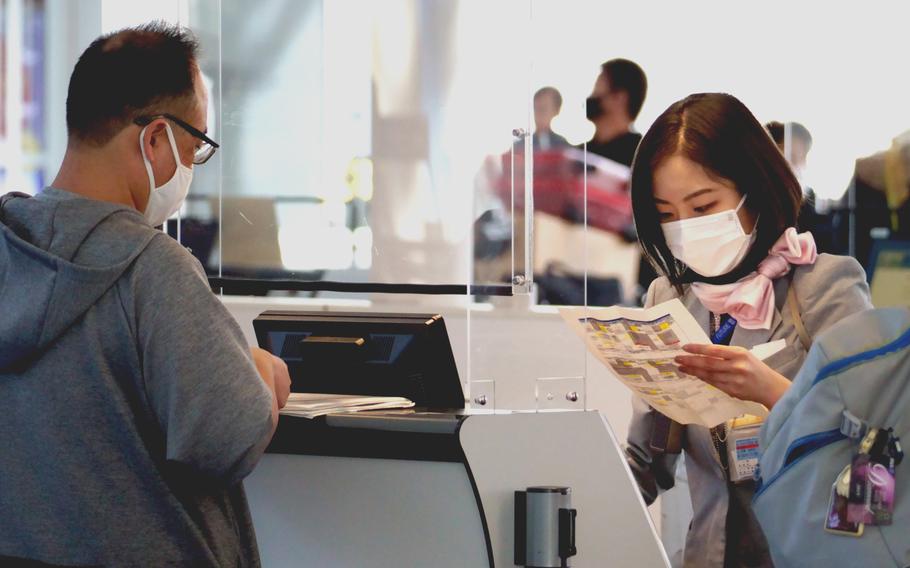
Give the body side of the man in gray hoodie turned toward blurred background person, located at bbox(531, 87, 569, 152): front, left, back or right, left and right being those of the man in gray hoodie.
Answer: front

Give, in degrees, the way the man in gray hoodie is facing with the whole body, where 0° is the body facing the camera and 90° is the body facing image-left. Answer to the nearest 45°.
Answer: approximately 225°

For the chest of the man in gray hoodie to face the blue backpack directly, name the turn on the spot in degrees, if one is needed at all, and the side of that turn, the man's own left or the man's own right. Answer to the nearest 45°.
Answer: approximately 45° to the man's own right

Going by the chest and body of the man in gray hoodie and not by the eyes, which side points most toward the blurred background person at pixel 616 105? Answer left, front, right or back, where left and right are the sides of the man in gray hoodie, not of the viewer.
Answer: front

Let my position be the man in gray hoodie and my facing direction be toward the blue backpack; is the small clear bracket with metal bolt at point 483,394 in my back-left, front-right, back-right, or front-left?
front-left

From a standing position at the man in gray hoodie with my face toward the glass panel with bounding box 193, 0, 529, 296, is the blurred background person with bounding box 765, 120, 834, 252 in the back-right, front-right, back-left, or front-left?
front-right
